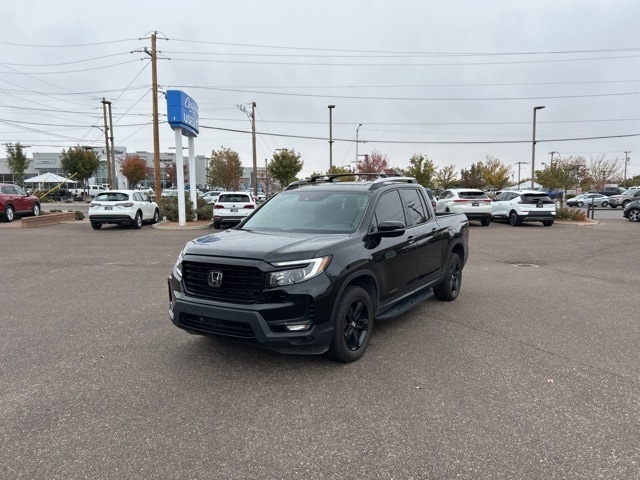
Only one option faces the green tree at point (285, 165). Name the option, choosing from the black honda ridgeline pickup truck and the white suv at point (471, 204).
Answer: the white suv

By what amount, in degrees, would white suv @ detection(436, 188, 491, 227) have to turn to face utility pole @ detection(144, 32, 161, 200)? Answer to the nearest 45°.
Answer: approximately 45° to its left

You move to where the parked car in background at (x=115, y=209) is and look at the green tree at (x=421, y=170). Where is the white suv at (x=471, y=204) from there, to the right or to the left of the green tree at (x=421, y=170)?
right

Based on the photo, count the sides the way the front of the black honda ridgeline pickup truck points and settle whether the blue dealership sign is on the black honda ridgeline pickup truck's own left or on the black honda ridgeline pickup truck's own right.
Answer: on the black honda ridgeline pickup truck's own right

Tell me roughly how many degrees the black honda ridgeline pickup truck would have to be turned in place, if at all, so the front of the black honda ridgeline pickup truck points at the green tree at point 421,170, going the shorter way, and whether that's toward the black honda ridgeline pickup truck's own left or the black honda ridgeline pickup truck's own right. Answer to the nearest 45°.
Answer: approximately 135° to the black honda ridgeline pickup truck's own right

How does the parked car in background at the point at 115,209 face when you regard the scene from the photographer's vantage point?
facing away from the viewer and to the right of the viewer

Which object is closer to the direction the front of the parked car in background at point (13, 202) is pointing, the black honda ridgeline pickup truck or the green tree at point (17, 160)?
the green tree

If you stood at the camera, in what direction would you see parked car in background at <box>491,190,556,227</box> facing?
facing away from the viewer and to the left of the viewer
